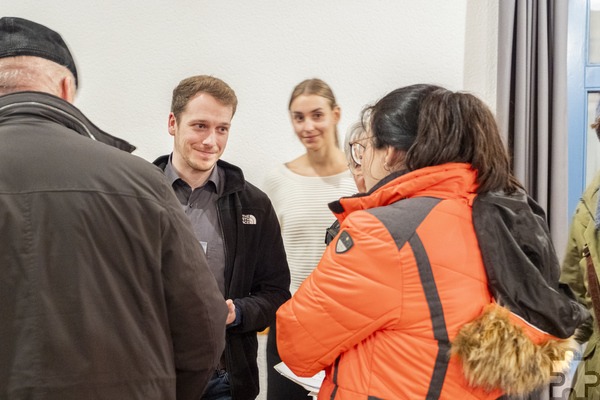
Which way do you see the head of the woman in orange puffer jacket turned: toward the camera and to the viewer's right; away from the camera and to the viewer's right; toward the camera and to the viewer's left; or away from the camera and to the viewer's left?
away from the camera and to the viewer's left

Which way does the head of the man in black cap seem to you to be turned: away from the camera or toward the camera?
away from the camera

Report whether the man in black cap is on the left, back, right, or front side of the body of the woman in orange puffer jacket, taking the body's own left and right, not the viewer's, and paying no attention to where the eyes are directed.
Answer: left

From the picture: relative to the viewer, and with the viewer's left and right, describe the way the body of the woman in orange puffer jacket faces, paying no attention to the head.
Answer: facing away from the viewer and to the left of the viewer

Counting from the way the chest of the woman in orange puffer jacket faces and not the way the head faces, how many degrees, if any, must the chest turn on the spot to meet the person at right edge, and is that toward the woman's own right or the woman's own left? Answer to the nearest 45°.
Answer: approximately 90° to the woman's own right

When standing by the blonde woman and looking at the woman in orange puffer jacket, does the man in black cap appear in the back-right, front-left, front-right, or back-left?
front-right

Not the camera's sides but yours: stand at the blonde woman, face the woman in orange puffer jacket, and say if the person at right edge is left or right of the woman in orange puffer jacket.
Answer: left

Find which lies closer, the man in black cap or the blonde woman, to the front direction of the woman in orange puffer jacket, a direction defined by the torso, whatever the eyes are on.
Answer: the blonde woman
